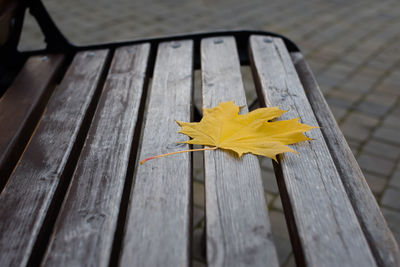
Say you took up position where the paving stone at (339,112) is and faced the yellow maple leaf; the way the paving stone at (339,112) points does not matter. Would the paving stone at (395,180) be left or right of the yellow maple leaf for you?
left

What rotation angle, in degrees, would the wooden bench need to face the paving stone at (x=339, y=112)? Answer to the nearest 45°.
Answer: approximately 45° to its left

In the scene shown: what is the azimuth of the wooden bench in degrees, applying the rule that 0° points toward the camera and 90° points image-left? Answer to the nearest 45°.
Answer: approximately 270°
